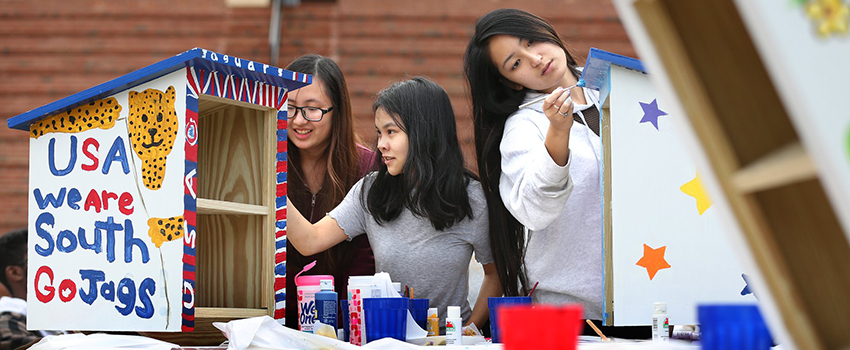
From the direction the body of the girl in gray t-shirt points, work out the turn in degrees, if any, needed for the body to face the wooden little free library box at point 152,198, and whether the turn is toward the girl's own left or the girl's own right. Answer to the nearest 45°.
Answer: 0° — they already face it

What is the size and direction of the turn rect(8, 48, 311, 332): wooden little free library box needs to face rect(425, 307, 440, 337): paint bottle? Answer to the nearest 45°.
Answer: approximately 45° to its left

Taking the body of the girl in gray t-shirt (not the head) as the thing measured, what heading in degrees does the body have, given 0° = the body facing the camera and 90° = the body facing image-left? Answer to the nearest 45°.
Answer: approximately 45°

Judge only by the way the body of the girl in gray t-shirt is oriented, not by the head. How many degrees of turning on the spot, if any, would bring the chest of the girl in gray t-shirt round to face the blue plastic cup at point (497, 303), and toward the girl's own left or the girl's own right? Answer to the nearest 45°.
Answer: approximately 45° to the girl's own left

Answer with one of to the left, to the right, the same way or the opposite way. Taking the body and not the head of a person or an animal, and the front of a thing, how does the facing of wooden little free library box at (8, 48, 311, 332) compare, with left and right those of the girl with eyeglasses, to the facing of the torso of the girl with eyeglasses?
to the left

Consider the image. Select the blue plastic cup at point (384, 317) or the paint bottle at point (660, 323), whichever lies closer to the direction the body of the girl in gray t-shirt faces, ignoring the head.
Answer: the blue plastic cup

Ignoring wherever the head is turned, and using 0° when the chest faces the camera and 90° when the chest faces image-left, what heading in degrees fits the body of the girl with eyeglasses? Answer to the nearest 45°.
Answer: approximately 45°

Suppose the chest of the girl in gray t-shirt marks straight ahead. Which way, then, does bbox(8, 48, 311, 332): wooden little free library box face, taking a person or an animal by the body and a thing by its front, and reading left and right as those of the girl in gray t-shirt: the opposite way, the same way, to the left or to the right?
to the left
